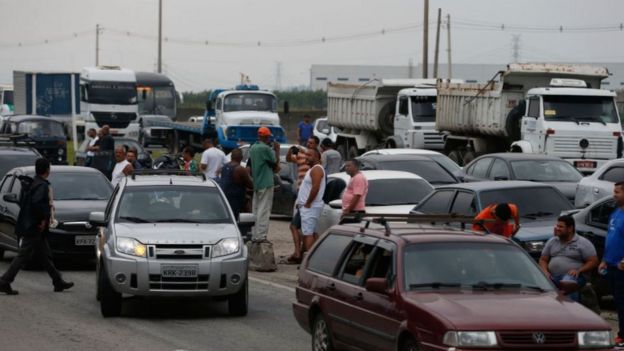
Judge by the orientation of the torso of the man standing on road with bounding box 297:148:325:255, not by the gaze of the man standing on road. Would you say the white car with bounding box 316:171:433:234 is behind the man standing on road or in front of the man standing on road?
behind

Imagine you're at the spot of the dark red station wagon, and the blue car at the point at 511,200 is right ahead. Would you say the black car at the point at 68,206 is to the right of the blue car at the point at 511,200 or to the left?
left

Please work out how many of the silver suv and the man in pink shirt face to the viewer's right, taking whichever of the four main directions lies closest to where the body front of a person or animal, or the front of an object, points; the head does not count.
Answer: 0

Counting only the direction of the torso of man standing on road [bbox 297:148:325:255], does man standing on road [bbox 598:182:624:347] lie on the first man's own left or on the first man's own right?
on the first man's own left

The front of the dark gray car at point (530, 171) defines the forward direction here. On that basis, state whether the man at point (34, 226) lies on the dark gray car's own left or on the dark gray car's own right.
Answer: on the dark gray car's own right
